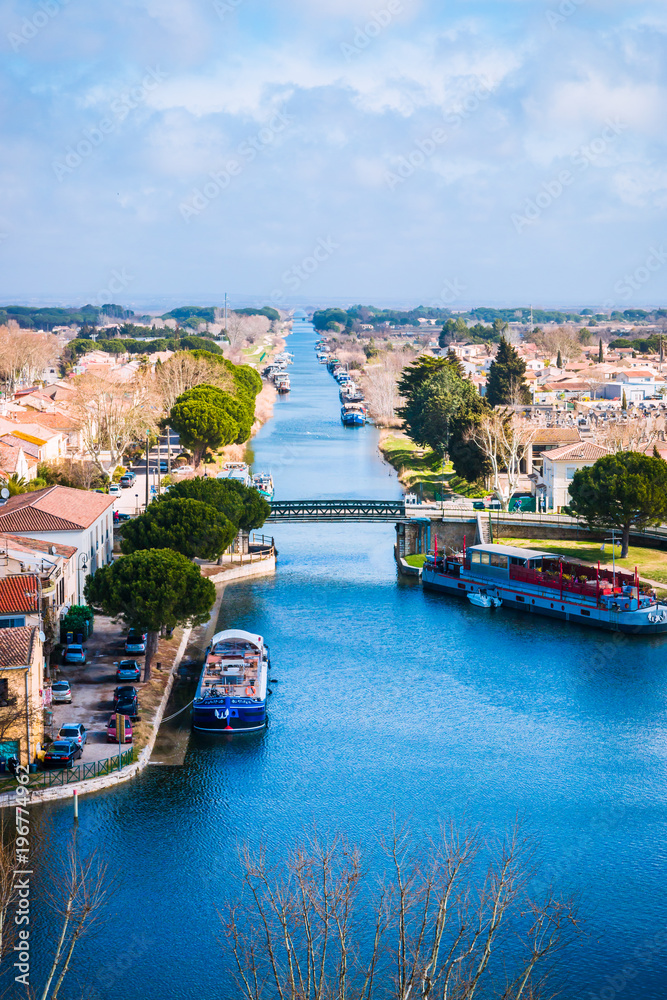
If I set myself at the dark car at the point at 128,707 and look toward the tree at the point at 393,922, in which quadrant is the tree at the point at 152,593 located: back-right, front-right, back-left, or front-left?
back-left

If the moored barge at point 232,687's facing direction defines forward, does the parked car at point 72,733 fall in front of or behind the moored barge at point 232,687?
in front

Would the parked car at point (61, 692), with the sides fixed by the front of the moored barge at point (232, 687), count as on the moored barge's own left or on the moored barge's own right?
on the moored barge's own right

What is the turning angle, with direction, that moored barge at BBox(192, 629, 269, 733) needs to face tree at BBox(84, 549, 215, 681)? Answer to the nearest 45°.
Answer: approximately 135° to its right

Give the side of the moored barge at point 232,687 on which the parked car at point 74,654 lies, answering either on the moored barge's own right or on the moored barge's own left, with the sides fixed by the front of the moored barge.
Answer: on the moored barge's own right

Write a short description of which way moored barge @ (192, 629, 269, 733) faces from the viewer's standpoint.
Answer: facing the viewer

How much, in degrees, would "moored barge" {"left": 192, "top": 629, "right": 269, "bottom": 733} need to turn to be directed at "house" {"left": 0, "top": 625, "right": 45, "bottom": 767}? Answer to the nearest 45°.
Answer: approximately 45° to its right

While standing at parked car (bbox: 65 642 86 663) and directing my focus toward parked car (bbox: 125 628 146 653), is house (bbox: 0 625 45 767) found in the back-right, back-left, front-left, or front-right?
back-right

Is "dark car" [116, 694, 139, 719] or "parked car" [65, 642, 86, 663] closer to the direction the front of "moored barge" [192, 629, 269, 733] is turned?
the dark car
